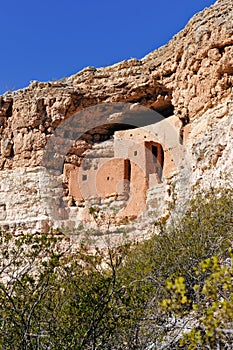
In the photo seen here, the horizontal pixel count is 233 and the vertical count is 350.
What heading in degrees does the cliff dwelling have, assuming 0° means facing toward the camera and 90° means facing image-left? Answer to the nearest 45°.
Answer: approximately 0°
